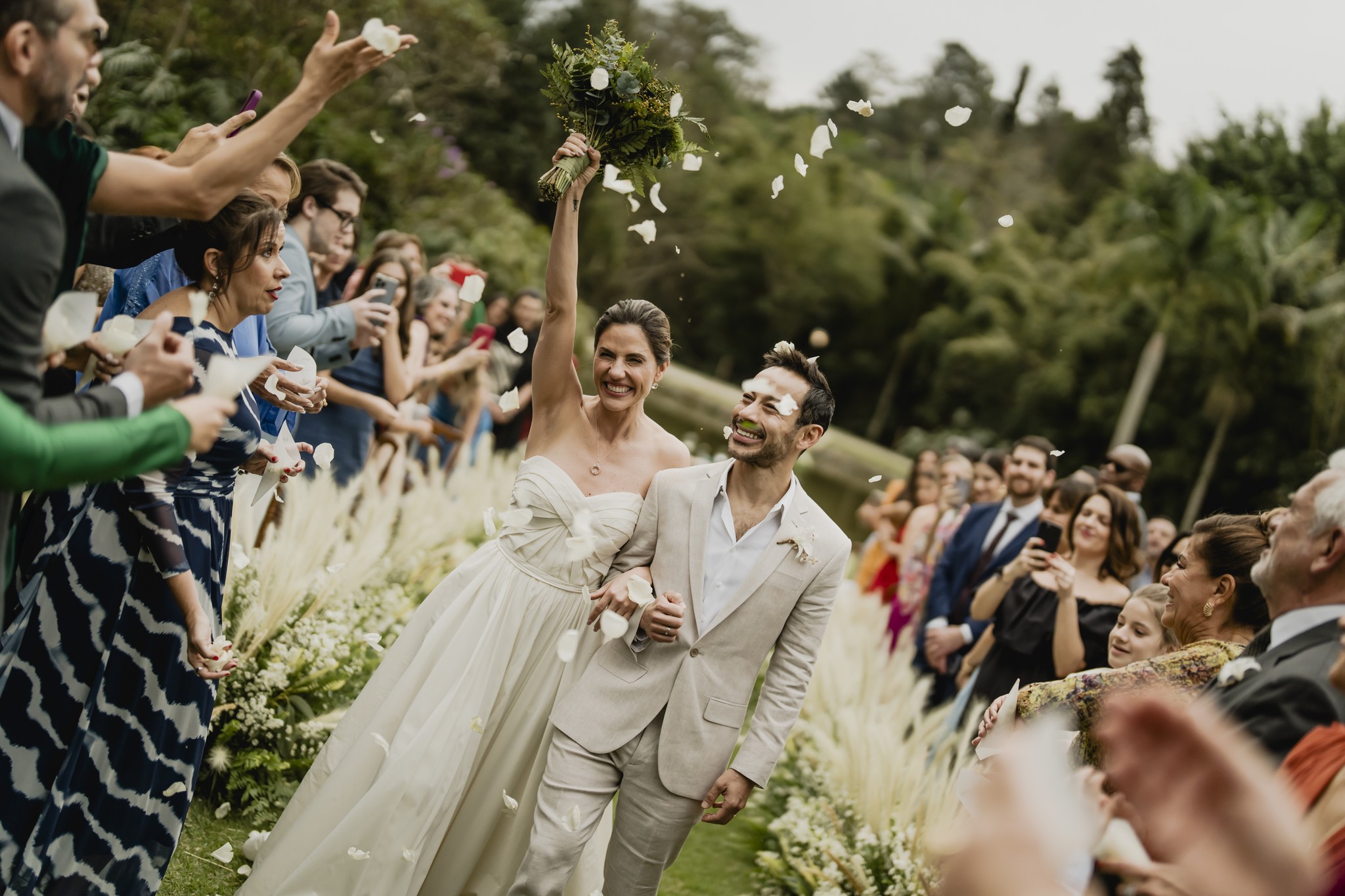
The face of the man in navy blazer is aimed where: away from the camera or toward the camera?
toward the camera

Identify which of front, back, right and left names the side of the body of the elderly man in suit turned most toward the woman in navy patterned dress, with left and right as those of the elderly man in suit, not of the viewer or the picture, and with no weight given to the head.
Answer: front

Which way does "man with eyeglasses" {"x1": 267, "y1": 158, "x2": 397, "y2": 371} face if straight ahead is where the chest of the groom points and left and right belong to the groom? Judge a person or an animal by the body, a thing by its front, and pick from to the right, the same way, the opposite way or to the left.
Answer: to the left

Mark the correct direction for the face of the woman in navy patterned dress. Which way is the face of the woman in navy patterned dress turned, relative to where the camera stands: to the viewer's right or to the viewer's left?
to the viewer's right

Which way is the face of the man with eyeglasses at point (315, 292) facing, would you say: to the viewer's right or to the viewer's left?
to the viewer's right

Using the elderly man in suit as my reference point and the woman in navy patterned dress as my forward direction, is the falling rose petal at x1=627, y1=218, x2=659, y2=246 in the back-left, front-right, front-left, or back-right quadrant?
front-right

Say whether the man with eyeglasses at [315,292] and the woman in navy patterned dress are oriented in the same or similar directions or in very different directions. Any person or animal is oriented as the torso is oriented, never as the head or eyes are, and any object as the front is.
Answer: same or similar directions

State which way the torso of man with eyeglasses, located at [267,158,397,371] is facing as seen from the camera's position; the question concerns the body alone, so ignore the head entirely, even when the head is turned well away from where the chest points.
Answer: to the viewer's right

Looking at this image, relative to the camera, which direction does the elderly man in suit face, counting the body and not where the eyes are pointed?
to the viewer's left

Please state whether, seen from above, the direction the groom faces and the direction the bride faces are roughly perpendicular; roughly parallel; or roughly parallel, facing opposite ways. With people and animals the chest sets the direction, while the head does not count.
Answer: roughly parallel

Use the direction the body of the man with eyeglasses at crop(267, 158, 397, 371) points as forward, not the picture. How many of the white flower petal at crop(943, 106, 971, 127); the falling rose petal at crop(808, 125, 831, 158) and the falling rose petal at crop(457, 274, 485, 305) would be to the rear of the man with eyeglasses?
0

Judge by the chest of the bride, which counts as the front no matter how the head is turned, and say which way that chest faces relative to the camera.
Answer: toward the camera

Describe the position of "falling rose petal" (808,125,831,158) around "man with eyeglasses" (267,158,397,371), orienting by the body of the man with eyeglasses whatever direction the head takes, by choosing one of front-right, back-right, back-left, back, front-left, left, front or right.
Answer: front-right
